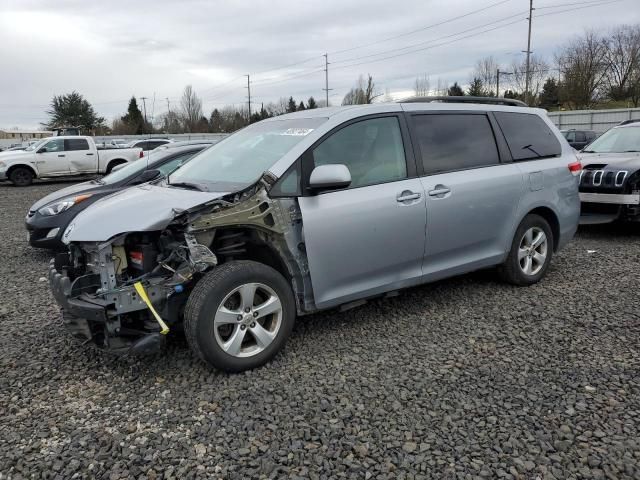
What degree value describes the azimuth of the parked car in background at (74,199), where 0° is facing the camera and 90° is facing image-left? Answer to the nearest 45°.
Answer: approximately 45°

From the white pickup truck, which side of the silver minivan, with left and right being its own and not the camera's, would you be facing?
right

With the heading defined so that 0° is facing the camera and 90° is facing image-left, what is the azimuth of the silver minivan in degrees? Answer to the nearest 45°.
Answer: approximately 45°

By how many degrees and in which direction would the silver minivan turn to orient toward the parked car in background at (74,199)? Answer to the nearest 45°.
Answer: approximately 90° to its right

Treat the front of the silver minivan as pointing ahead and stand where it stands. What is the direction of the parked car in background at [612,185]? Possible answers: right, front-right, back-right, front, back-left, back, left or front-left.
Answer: back

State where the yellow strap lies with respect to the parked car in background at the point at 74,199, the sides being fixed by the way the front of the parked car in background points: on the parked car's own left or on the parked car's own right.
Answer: on the parked car's own left

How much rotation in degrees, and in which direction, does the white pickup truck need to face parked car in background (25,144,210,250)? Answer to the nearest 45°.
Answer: approximately 90° to its left

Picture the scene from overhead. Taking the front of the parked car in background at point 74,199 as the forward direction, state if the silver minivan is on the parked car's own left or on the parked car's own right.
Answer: on the parked car's own left

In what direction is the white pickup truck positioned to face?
to the viewer's left
